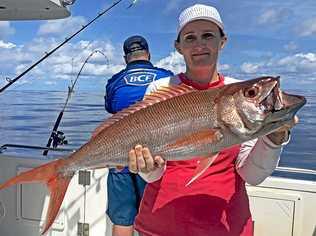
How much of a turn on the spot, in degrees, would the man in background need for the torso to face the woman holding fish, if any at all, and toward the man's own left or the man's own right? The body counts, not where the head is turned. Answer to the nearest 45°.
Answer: approximately 180°

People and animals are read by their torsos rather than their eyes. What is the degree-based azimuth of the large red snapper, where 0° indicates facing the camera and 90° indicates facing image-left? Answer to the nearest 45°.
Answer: approximately 270°

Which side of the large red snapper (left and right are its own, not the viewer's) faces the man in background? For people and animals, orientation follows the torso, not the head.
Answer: left

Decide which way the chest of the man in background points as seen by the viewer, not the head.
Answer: away from the camera

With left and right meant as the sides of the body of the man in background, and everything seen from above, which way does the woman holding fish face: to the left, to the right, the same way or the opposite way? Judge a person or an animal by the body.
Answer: the opposite way

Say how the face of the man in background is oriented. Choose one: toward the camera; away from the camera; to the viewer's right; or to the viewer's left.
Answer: away from the camera

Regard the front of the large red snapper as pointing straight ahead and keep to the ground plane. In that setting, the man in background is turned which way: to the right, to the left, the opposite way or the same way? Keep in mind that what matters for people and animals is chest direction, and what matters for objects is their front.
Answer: to the left

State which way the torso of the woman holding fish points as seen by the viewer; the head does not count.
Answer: toward the camera
